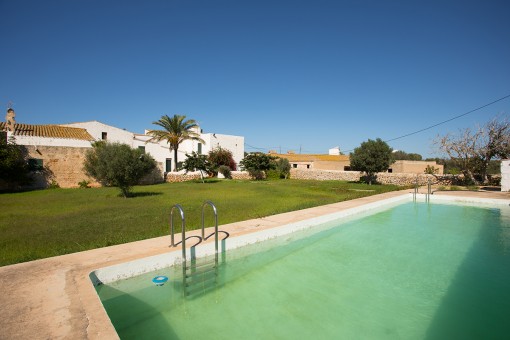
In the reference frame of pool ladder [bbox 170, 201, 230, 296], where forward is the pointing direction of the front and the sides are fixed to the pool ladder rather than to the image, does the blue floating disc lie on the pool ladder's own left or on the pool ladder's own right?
on the pool ladder's own right

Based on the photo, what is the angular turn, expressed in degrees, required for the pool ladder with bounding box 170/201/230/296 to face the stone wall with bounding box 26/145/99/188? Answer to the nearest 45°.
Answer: approximately 180°

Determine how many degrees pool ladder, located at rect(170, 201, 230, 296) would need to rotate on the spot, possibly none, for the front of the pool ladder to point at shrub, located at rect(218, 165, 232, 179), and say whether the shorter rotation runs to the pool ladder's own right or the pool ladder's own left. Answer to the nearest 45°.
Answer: approximately 135° to the pool ladder's own left

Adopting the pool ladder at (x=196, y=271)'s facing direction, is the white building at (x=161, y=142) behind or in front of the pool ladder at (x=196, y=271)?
behind

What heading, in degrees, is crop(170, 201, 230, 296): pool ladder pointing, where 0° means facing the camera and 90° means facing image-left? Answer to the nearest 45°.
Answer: approximately 315°

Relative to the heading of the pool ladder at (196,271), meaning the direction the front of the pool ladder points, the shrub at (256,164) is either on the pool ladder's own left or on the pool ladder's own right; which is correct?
on the pool ladder's own left

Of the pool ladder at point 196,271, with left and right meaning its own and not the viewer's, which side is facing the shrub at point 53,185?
back

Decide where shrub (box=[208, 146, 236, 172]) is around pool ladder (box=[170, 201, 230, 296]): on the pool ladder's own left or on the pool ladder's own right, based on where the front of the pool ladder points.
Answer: on the pool ladder's own left

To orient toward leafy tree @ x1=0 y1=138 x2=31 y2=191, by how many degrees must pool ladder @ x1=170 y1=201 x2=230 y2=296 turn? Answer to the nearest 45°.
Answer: approximately 180°
